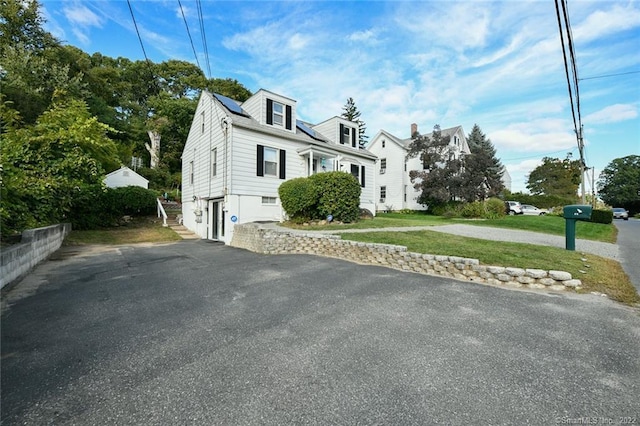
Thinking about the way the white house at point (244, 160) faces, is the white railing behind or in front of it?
behind

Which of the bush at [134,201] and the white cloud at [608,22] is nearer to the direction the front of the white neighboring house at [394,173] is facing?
the white cloud

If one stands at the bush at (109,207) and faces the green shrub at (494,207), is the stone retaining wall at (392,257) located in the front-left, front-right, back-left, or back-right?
front-right

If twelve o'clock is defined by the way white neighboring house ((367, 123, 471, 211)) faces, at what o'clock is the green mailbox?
The green mailbox is roughly at 1 o'clock from the white neighboring house.

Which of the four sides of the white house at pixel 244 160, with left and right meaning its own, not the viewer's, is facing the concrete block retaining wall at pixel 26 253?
right

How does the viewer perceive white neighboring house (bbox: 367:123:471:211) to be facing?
facing the viewer and to the right of the viewer

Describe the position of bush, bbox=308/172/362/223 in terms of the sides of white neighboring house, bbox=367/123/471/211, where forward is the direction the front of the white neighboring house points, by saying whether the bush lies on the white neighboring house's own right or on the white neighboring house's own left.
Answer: on the white neighboring house's own right

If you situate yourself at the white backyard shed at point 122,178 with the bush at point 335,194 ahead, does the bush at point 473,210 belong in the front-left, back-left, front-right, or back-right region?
front-left

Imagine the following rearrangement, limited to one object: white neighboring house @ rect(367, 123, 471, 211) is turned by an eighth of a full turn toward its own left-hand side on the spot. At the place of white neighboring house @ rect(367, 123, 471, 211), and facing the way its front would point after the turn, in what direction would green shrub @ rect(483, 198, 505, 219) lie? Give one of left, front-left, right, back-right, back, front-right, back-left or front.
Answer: front-right

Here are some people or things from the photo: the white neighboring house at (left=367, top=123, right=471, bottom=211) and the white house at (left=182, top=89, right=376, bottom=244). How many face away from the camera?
0

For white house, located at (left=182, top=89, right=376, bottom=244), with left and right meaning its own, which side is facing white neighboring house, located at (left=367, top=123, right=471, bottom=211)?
left

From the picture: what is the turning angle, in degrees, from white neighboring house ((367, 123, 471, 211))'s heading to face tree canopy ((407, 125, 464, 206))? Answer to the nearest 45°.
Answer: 0° — it already faces it

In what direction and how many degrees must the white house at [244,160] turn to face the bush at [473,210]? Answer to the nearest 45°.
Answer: approximately 45° to its left

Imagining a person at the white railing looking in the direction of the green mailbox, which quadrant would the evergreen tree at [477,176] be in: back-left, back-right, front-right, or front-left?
front-left
